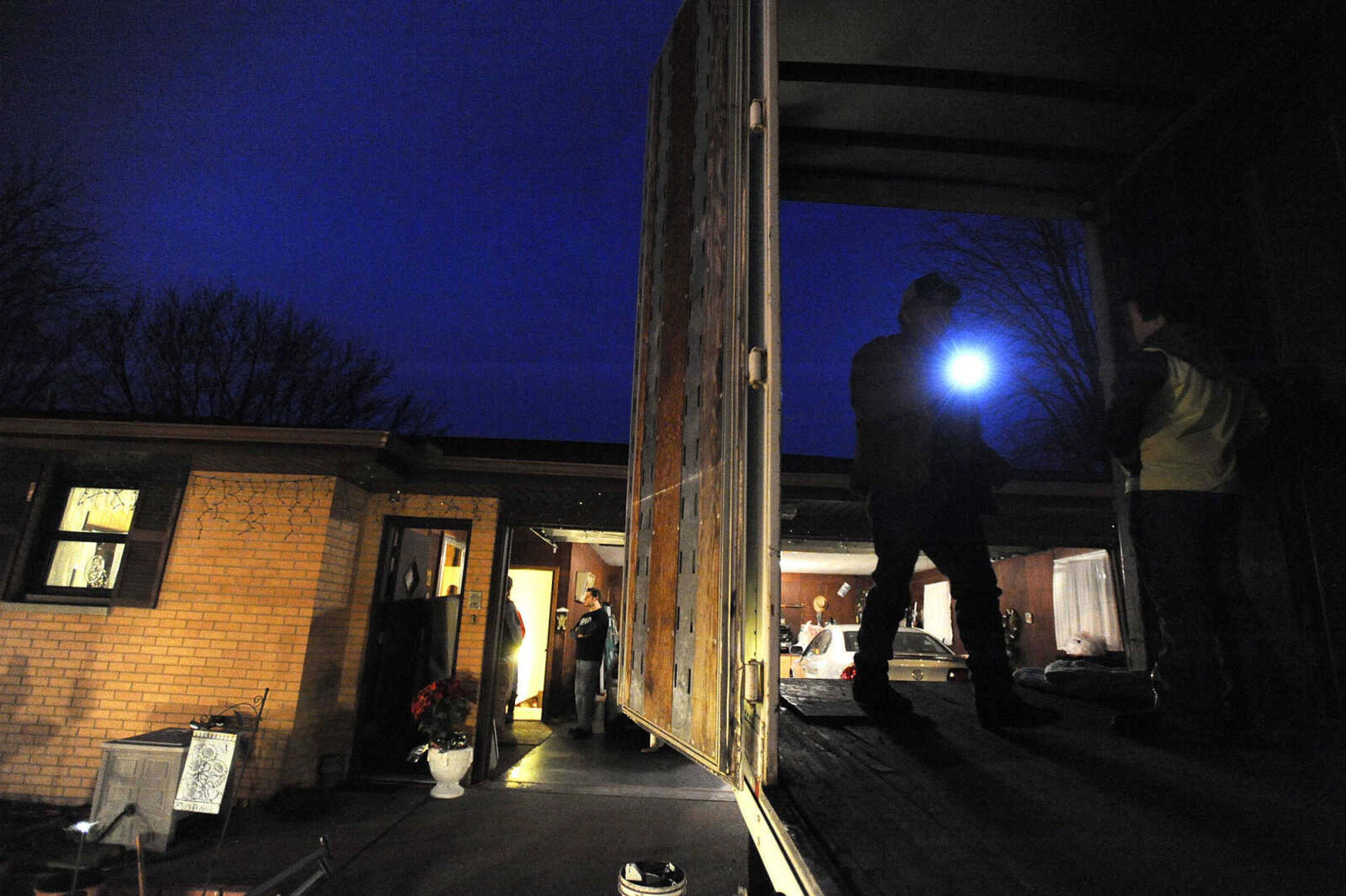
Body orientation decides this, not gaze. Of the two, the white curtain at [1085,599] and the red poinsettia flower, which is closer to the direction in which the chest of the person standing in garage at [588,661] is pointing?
the red poinsettia flower

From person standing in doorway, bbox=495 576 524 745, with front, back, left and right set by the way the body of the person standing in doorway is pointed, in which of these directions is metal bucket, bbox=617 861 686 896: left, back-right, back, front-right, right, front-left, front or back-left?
right

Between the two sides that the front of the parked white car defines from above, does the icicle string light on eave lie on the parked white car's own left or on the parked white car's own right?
on the parked white car's own left

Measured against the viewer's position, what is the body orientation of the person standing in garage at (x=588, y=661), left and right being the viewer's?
facing to the left of the viewer

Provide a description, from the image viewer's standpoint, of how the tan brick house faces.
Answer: facing the viewer

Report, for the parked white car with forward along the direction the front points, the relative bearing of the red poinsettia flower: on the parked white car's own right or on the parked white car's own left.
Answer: on the parked white car's own left

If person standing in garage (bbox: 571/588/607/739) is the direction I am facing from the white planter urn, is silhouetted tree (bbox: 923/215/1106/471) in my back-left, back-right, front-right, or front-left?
front-right

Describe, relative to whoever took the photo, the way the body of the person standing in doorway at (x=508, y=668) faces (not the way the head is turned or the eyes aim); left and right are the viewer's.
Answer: facing to the right of the viewer

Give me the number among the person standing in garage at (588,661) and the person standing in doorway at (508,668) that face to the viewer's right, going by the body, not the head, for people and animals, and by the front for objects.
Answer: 1

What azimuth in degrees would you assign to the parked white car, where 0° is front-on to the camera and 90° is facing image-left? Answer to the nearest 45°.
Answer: approximately 135°

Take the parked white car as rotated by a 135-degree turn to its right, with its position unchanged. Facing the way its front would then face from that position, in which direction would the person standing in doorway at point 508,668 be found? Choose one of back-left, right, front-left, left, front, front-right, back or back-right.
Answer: right

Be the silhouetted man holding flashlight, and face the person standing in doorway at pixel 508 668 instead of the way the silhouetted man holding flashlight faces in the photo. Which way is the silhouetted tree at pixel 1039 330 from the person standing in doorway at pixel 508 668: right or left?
right

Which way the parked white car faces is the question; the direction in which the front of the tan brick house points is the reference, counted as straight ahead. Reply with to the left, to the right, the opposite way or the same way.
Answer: the opposite way
